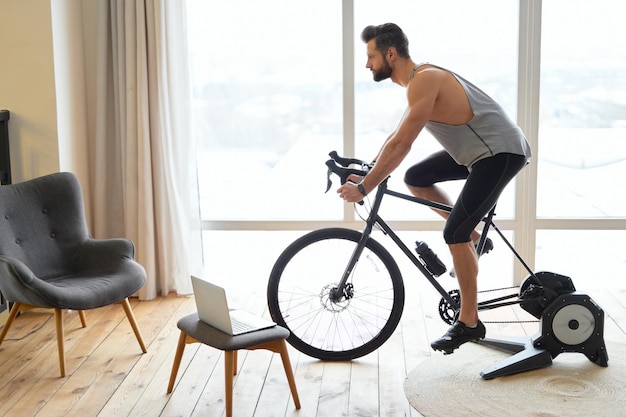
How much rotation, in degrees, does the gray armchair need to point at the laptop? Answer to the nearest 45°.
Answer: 0° — it already faces it

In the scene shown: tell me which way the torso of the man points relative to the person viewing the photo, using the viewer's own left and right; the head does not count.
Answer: facing to the left of the viewer

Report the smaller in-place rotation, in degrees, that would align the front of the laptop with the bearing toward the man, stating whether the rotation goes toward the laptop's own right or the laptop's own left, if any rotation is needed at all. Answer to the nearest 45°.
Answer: approximately 45° to the laptop's own right

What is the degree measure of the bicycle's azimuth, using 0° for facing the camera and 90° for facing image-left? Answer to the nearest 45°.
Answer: approximately 90°

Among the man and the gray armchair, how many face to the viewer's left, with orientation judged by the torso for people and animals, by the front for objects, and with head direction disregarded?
1

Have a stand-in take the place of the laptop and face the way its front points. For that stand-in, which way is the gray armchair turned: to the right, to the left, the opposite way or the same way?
to the right

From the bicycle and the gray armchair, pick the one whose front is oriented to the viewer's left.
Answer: the bicycle

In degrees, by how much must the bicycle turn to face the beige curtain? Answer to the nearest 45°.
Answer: approximately 45° to its right

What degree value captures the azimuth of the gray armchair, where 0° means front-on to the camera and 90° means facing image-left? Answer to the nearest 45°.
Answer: approximately 315°

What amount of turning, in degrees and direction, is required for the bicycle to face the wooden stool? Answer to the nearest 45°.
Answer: approximately 45° to its left

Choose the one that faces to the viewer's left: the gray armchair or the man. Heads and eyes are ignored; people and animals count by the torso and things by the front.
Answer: the man

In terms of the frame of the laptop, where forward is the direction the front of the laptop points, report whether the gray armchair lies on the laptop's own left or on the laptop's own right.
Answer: on the laptop's own left
